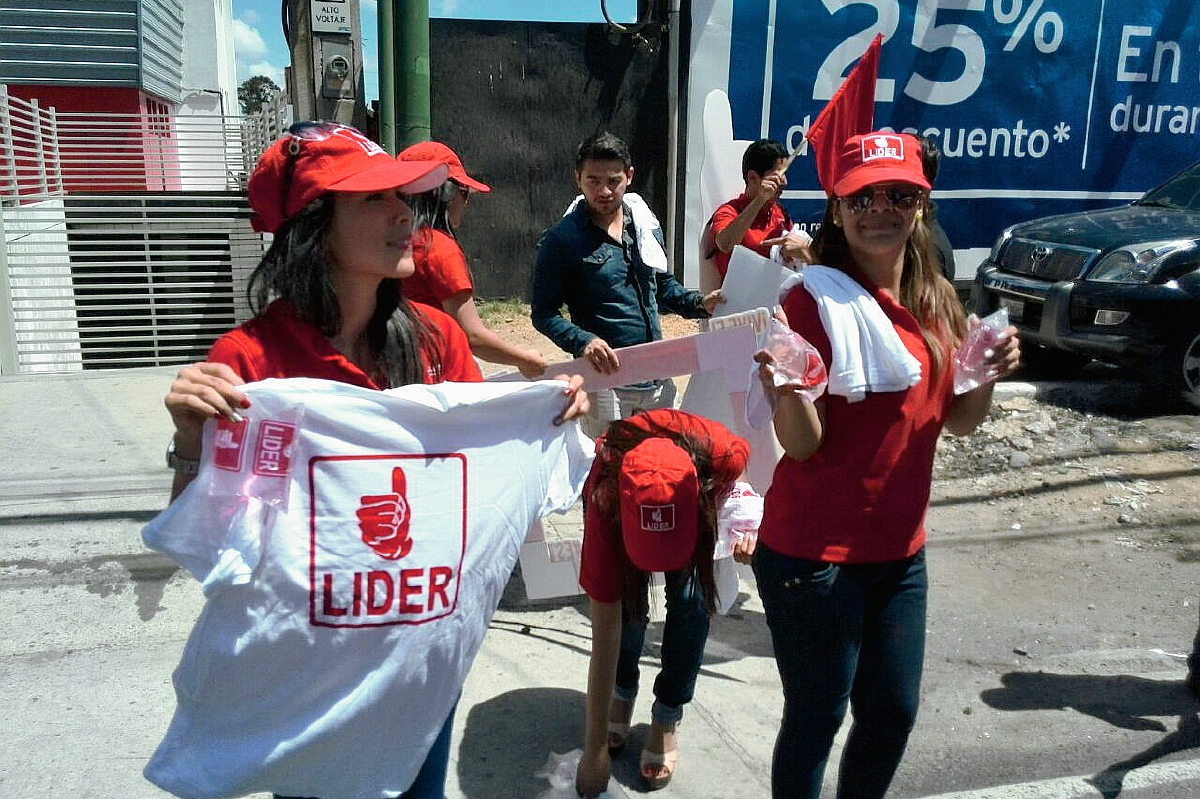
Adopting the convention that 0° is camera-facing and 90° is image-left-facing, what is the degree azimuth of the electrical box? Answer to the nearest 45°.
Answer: approximately 0°

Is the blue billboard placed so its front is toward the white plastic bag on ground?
yes

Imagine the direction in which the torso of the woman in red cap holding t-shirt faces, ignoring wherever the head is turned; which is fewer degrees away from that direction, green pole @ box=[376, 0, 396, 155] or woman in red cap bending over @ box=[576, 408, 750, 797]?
the woman in red cap bending over

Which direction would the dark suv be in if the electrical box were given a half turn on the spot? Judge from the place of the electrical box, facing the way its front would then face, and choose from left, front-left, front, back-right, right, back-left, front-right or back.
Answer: right

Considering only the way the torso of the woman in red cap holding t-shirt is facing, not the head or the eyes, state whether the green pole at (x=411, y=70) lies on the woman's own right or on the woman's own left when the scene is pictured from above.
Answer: on the woman's own left

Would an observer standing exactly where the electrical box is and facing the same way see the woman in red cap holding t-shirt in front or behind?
in front

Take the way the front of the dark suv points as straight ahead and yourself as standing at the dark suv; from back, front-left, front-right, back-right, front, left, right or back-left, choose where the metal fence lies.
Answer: front-right

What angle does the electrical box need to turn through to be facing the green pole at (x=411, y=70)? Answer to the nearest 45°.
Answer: approximately 45° to its left
